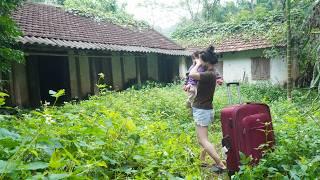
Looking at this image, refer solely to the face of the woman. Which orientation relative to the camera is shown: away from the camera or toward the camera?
away from the camera

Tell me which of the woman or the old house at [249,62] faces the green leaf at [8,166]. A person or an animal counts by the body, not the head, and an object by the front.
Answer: the old house

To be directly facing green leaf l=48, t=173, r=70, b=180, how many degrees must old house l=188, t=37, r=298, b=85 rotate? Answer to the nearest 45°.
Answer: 0° — it already faces it

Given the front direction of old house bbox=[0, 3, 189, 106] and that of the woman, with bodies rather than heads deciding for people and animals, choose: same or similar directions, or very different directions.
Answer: very different directions

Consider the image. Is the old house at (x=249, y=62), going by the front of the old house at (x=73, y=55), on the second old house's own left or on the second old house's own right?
on the second old house's own left

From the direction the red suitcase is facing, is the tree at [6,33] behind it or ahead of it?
behind

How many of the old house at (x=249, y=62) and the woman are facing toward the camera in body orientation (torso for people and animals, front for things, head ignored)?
1

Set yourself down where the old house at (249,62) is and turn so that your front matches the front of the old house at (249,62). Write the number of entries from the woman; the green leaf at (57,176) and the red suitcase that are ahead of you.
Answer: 3

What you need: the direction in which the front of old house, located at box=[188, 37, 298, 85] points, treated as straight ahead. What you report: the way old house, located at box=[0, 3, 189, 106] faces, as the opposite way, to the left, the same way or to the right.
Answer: to the left

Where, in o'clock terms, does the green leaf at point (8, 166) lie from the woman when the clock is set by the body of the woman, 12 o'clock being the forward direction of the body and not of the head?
The green leaf is roughly at 8 o'clock from the woman.

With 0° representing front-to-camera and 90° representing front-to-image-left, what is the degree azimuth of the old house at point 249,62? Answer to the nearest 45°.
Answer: approximately 0°

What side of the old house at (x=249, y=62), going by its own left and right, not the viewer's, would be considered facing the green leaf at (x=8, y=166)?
front

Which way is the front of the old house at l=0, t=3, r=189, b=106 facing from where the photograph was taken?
facing the viewer and to the right of the viewer
